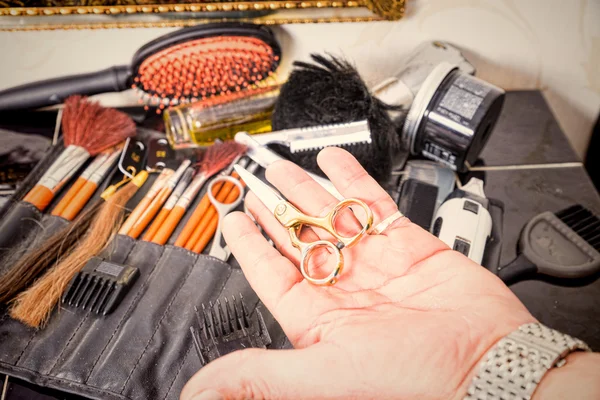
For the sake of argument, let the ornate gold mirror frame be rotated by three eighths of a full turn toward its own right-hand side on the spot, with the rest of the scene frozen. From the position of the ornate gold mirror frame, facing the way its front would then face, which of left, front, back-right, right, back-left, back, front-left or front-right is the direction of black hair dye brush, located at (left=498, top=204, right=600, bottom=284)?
back

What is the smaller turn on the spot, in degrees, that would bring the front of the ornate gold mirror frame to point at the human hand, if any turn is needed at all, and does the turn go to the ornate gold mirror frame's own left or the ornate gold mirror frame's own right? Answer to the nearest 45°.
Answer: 0° — it already faces them

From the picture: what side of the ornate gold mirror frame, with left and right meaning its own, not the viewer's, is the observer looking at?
front

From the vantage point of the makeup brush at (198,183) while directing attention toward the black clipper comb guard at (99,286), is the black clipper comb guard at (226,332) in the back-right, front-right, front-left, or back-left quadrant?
front-left
